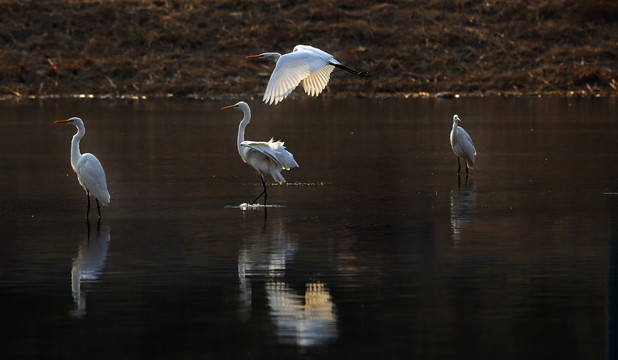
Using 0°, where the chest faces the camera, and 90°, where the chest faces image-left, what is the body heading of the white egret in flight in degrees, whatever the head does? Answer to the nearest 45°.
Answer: approximately 90°

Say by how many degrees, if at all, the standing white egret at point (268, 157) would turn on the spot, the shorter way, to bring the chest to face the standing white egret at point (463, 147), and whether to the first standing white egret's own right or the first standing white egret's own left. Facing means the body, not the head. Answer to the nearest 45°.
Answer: approximately 135° to the first standing white egret's own right

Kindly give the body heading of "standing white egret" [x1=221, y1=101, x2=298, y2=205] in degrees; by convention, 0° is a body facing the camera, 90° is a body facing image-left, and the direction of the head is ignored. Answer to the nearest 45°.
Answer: approximately 90°

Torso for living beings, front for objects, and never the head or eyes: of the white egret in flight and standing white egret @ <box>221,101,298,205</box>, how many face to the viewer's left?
2
